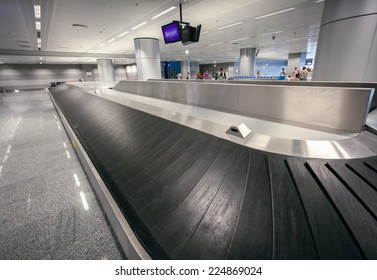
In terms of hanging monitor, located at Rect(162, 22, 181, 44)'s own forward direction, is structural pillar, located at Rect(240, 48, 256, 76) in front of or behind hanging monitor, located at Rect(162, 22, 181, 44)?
behind

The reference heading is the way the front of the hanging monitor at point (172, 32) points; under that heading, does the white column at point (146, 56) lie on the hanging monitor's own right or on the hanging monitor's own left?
on the hanging monitor's own right

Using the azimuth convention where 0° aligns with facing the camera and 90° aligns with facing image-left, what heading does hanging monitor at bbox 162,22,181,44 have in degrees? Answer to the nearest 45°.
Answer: approximately 45°

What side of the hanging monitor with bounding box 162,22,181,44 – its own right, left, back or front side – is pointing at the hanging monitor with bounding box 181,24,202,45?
left

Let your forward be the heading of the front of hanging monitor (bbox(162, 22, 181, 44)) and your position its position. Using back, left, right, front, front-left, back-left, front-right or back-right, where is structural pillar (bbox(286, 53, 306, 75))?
back

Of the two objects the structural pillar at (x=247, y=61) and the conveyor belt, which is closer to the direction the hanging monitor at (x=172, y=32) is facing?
the conveyor belt

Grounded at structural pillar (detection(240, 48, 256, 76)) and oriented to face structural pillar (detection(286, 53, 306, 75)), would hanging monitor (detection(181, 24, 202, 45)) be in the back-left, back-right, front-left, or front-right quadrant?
back-right

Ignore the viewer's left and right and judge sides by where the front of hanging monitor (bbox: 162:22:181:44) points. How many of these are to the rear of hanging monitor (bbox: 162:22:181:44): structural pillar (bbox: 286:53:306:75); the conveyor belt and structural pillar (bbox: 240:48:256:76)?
2

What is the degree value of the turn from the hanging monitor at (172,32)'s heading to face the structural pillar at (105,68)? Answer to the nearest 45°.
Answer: approximately 90° to its right
